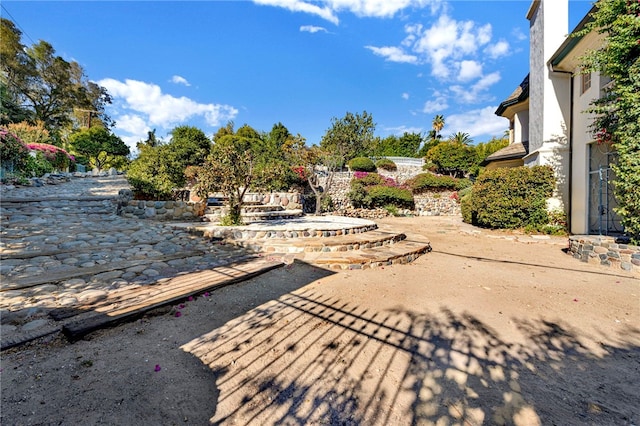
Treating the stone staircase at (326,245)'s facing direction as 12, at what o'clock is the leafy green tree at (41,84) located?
The leafy green tree is roughly at 6 o'clock from the stone staircase.

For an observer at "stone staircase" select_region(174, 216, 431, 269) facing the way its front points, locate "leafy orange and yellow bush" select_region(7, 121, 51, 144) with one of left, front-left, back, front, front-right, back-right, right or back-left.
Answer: back

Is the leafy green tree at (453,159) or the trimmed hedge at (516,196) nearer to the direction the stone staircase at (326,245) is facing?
the trimmed hedge

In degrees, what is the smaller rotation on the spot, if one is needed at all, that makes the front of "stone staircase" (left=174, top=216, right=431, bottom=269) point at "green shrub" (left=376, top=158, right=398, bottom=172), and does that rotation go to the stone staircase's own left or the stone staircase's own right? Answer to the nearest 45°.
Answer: approximately 135° to the stone staircase's own left

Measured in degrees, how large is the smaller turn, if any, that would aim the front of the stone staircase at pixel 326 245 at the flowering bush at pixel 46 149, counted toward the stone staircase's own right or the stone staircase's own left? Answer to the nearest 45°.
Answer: approximately 180°

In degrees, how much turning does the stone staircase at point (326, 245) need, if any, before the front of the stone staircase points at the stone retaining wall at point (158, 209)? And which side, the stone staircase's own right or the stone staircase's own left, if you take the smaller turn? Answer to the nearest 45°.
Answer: approximately 180°

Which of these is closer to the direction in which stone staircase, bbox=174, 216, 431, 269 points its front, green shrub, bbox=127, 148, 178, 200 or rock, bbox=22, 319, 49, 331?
the rock

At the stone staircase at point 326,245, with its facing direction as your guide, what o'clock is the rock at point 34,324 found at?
The rock is roughly at 3 o'clock from the stone staircase.

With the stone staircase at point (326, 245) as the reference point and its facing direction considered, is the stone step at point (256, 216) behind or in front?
behind

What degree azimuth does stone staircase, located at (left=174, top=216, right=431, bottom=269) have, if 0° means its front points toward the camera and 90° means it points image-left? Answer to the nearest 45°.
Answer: approximately 315°

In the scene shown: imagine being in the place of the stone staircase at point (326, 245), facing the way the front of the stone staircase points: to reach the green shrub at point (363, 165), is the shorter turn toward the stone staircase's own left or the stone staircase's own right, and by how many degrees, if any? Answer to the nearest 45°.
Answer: approximately 135° to the stone staircase's own left

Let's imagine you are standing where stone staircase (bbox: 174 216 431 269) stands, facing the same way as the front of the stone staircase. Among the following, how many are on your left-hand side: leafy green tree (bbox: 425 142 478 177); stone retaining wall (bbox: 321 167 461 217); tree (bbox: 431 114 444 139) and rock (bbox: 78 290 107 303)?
3

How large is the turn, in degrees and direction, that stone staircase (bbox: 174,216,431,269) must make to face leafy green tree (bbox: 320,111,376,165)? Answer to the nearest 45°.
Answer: approximately 135° to its left

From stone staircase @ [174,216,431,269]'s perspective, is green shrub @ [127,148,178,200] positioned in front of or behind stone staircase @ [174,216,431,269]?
behind

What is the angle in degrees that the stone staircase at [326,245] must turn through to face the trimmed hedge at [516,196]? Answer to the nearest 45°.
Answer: approximately 45° to its left
